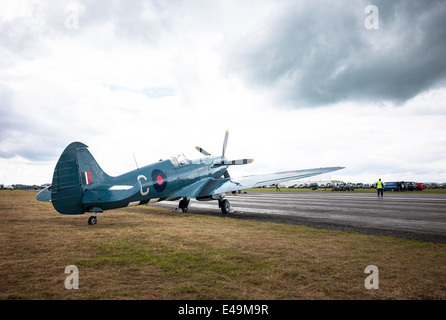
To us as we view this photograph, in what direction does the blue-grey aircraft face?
facing away from the viewer and to the right of the viewer
